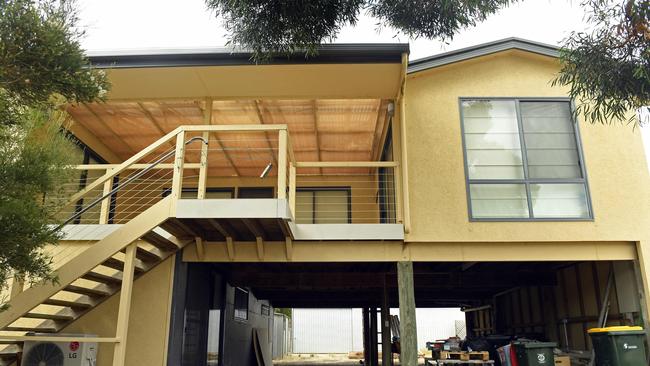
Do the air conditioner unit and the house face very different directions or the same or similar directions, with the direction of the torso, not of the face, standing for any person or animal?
same or similar directions

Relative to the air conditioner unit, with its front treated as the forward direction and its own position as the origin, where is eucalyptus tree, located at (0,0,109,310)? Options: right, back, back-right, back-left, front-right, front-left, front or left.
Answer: front

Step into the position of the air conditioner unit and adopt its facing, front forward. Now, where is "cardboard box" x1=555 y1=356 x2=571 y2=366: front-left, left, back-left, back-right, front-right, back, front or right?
left

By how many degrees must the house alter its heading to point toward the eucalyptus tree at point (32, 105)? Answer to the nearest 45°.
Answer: approximately 45° to its right

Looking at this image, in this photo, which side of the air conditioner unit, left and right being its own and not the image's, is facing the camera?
front

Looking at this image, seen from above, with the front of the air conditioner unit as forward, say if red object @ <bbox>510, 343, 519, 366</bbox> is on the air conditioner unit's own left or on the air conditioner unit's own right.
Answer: on the air conditioner unit's own left

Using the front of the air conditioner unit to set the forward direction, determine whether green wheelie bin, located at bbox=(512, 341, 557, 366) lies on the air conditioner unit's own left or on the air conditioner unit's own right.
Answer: on the air conditioner unit's own left

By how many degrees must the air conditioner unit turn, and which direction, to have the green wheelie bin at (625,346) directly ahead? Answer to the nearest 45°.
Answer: approximately 90° to its left

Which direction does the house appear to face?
toward the camera
